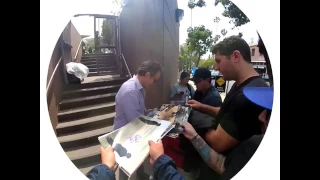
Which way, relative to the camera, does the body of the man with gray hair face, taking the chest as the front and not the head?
to the viewer's right

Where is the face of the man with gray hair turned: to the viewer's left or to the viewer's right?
to the viewer's right
